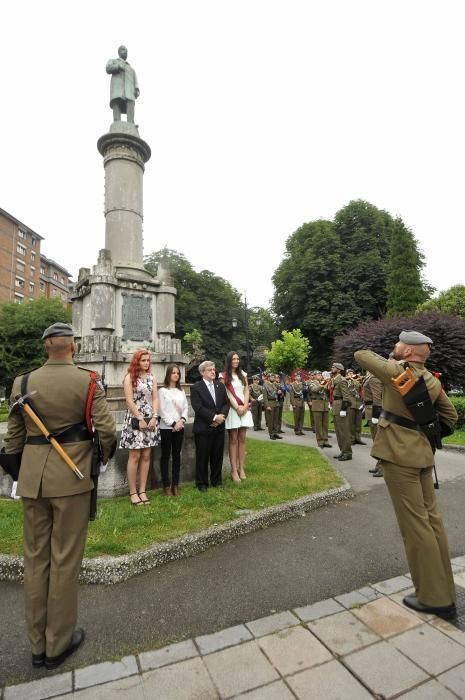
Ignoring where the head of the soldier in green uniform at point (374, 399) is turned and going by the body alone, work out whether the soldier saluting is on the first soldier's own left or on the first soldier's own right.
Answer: on the first soldier's own left

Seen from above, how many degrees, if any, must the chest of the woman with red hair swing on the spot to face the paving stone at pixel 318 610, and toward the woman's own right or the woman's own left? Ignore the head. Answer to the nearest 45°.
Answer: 0° — they already face it

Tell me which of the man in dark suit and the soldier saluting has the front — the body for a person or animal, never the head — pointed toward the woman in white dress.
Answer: the soldier saluting

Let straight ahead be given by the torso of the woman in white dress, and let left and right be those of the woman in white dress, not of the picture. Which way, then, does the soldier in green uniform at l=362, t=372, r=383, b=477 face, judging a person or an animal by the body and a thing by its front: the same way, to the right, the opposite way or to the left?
to the right

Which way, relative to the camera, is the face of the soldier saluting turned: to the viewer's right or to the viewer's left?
to the viewer's left

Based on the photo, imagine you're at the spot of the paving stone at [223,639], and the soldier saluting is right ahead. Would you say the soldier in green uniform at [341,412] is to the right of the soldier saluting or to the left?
left

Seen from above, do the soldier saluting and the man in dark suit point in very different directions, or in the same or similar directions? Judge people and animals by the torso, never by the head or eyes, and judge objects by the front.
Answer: very different directions

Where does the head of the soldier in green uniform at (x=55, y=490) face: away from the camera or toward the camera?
away from the camera

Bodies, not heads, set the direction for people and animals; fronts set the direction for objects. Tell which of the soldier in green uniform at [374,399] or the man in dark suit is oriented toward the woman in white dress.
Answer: the soldier in green uniform

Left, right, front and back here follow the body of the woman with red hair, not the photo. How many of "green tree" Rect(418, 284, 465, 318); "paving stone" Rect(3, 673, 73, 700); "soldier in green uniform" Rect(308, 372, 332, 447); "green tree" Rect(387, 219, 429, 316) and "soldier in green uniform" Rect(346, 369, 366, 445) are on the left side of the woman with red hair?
4

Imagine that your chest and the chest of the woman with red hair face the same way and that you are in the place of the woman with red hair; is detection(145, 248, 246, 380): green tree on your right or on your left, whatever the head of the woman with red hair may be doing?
on your left

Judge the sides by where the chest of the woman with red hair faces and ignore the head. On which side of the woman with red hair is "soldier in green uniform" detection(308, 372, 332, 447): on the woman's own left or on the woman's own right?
on the woman's own left

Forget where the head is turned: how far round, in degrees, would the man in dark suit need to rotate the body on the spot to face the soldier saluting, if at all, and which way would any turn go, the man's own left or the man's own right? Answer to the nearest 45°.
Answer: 0° — they already face them

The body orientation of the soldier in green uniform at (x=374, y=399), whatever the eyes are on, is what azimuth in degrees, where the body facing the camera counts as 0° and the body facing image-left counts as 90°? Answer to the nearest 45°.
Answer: approximately 45°
